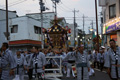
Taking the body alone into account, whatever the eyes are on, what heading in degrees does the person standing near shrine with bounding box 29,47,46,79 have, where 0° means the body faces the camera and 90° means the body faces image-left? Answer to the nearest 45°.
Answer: approximately 45°

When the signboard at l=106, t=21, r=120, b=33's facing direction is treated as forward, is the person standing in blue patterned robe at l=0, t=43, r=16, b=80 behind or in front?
in front

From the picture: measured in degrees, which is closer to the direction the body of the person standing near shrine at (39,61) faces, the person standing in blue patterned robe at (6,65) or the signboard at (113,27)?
the person standing in blue patterned robe

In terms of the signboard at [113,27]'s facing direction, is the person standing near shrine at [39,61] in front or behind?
in front

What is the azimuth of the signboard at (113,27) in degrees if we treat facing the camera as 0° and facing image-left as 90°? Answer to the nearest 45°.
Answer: approximately 45°

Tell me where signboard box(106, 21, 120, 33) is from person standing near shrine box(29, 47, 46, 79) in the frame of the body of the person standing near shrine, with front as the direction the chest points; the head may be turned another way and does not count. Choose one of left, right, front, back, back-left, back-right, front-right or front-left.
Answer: back
